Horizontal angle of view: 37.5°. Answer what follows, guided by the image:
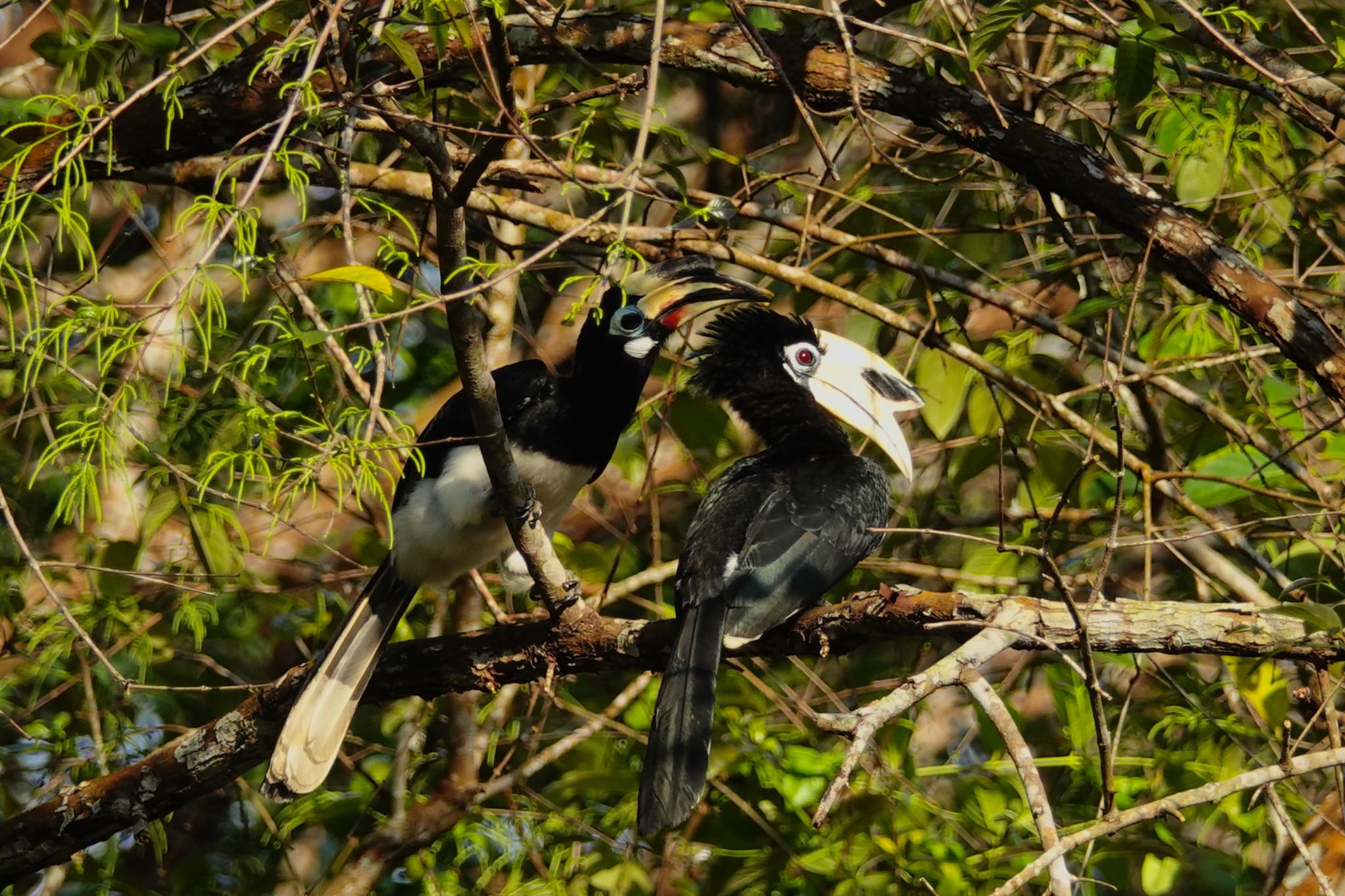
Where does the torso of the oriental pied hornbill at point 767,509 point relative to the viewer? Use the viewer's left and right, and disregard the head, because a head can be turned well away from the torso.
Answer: facing away from the viewer and to the right of the viewer

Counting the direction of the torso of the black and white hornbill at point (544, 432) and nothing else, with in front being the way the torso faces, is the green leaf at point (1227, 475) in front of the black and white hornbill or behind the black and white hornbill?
in front

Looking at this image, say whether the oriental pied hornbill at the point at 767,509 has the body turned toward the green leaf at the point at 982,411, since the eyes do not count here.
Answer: yes

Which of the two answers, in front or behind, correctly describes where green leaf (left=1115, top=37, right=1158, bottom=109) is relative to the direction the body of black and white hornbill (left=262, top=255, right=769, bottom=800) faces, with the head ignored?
in front

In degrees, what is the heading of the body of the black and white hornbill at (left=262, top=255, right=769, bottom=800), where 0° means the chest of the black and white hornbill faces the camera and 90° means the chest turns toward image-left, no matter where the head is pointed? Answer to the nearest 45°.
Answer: approximately 270°

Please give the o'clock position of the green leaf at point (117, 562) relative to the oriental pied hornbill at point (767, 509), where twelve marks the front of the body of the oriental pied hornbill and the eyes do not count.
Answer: The green leaf is roughly at 8 o'clock from the oriental pied hornbill.

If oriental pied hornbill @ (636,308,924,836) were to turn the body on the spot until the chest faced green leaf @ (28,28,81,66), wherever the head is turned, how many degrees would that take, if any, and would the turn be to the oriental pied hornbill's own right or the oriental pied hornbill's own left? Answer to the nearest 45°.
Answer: approximately 90° to the oriental pied hornbill's own left

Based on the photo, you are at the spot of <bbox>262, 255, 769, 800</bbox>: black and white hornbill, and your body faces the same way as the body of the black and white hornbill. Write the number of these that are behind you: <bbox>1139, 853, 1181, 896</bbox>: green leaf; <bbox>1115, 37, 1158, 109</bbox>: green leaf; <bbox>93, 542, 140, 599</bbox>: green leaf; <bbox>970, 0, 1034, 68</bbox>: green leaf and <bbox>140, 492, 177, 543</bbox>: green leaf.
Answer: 2

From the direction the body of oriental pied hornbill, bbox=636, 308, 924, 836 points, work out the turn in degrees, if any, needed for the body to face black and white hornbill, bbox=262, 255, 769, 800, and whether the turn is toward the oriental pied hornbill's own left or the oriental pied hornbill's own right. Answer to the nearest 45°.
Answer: approximately 90° to the oriental pied hornbill's own left
